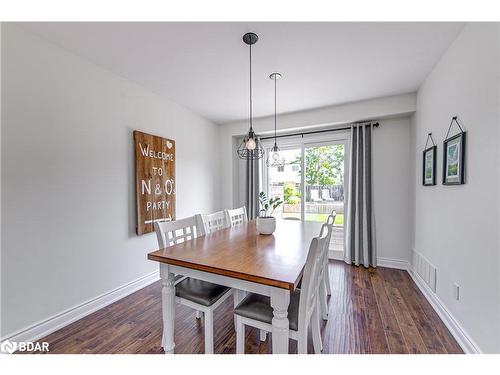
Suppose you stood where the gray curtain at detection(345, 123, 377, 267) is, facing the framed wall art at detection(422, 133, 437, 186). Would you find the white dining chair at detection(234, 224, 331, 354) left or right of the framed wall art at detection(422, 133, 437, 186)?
right

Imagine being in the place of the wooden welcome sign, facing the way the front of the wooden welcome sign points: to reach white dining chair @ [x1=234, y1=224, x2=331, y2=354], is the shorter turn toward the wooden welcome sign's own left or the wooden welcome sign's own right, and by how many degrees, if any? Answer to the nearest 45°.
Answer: approximately 45° to the wooden welcome sign's own right

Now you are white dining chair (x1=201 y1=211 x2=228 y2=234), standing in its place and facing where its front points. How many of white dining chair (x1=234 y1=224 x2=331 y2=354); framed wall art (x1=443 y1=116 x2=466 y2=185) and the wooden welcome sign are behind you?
1

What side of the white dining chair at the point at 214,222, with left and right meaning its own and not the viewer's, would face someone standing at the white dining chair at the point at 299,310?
front

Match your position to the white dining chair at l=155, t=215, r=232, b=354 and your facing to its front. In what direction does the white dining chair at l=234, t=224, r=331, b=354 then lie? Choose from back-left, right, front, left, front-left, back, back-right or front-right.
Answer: front

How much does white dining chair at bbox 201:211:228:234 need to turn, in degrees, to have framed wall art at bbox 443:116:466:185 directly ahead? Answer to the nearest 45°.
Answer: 0° — it already faces it

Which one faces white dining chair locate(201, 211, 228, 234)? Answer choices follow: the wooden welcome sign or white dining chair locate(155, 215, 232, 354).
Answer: the wooden welcome sign

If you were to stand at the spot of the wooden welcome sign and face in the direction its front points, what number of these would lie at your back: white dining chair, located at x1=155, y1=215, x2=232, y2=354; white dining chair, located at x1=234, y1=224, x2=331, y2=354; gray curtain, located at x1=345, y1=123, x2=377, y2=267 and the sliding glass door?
0

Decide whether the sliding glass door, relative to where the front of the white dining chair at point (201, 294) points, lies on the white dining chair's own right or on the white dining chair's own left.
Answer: on the white dining chair's own left

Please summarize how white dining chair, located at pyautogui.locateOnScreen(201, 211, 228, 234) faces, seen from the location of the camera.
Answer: facing the viewer and to the right of the viewer

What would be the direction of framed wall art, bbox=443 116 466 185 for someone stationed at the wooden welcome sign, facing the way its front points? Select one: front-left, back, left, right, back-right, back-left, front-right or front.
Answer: front

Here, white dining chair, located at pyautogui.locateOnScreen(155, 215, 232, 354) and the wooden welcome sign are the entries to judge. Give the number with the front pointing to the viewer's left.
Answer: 0

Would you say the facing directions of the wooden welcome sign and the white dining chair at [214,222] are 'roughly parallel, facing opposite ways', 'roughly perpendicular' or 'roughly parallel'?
roughly parallel

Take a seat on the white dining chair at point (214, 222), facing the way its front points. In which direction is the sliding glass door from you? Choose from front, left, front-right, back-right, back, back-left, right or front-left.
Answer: left

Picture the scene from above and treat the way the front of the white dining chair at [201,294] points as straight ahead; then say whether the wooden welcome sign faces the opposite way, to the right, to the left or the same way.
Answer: the same way

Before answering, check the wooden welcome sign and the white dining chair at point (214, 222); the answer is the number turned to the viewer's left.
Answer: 0

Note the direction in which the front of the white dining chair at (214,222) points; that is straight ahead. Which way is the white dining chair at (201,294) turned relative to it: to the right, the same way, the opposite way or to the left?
the same way

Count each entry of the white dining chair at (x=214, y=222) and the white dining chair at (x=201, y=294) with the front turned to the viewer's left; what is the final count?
0

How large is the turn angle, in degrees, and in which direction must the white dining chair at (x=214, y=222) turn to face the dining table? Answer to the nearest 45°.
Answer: approximately 45° to its right

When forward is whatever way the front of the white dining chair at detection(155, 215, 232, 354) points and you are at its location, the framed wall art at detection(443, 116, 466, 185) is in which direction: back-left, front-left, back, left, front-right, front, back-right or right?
front-left
